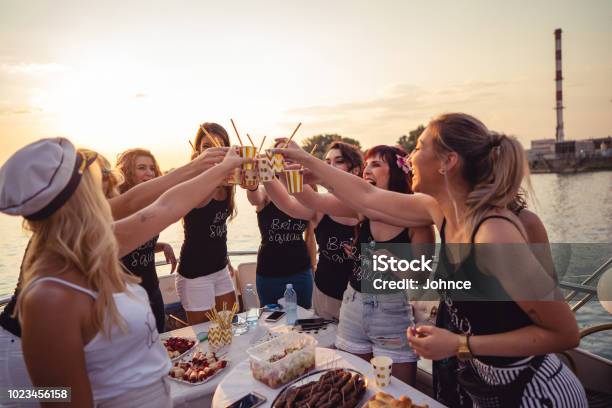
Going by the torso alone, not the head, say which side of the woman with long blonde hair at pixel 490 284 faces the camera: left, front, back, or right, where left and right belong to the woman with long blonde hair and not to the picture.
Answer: left

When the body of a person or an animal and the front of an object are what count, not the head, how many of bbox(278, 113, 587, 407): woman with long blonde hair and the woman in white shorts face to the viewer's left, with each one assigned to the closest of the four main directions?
1

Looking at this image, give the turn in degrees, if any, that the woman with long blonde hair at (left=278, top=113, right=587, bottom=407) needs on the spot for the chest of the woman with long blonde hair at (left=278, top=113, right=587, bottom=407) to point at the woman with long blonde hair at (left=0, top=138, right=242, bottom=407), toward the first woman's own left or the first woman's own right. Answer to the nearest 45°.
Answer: approximately 45° to the first woman's own left

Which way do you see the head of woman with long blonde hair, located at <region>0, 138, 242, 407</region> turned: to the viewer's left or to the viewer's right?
to the viewer's right

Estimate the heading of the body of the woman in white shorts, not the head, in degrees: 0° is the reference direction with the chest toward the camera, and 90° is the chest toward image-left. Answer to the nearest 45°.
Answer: approximately 315°

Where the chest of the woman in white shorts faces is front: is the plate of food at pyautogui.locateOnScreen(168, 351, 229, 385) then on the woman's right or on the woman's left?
on the woman's right

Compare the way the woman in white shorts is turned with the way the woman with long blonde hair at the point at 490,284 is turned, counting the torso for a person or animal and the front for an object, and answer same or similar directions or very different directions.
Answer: very different directions

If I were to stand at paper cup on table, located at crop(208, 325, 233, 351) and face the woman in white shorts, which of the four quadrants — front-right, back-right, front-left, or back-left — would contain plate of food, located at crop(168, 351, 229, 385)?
back-left

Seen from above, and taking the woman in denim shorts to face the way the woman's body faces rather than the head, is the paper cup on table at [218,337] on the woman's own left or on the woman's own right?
on the woman's own right
